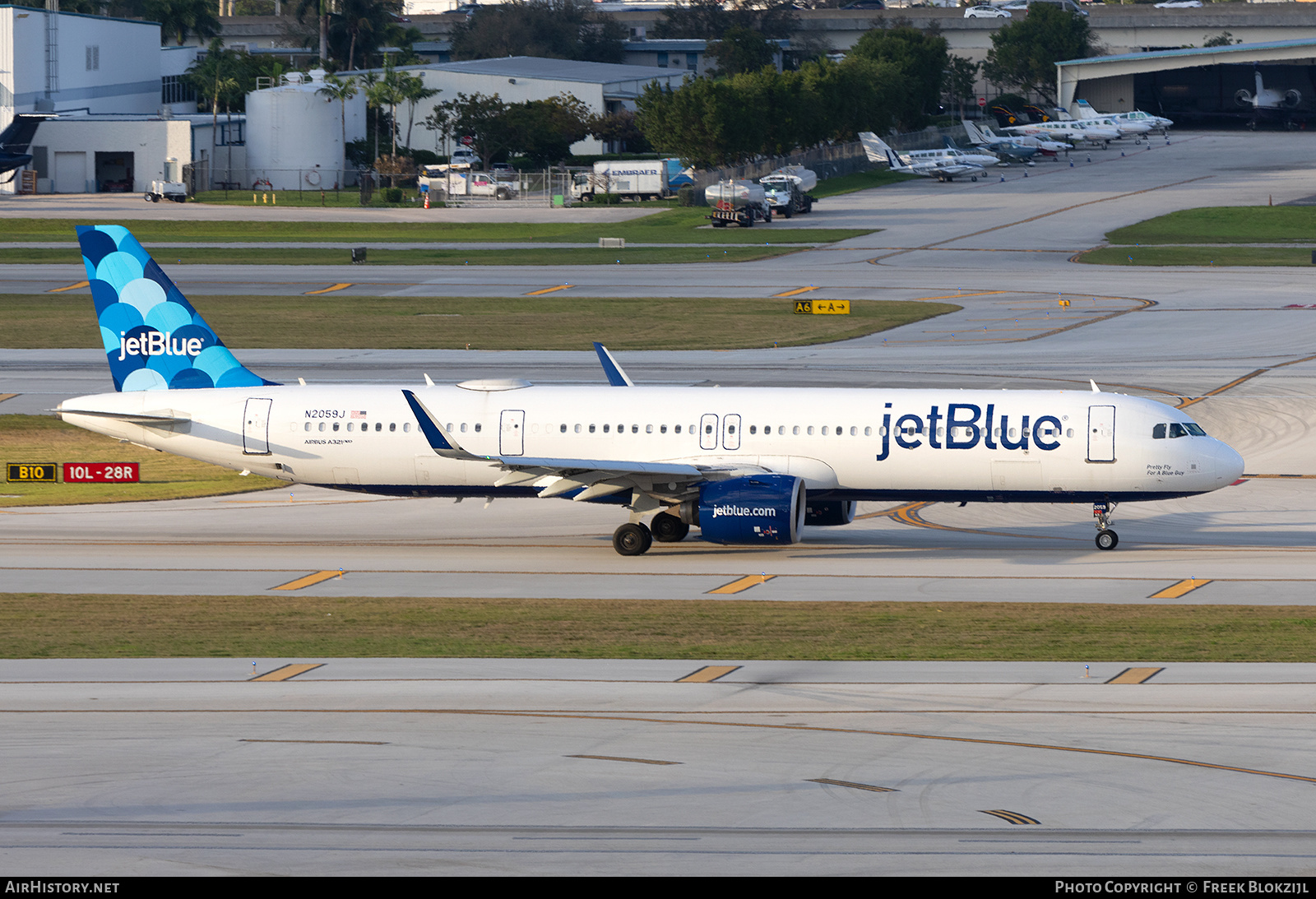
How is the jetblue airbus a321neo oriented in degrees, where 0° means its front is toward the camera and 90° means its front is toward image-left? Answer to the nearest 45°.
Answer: approximately 270°
